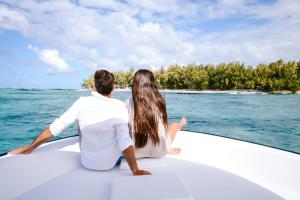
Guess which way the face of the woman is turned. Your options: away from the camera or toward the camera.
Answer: away from the camera

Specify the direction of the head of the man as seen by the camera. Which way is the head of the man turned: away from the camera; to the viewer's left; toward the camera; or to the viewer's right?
away from the camera

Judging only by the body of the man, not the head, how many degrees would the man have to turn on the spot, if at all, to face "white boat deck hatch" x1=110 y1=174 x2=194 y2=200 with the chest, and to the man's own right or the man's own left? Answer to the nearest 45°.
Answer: approximately 135° to the man's own right

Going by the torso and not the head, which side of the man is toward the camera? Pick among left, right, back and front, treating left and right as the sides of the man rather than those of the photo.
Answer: back
